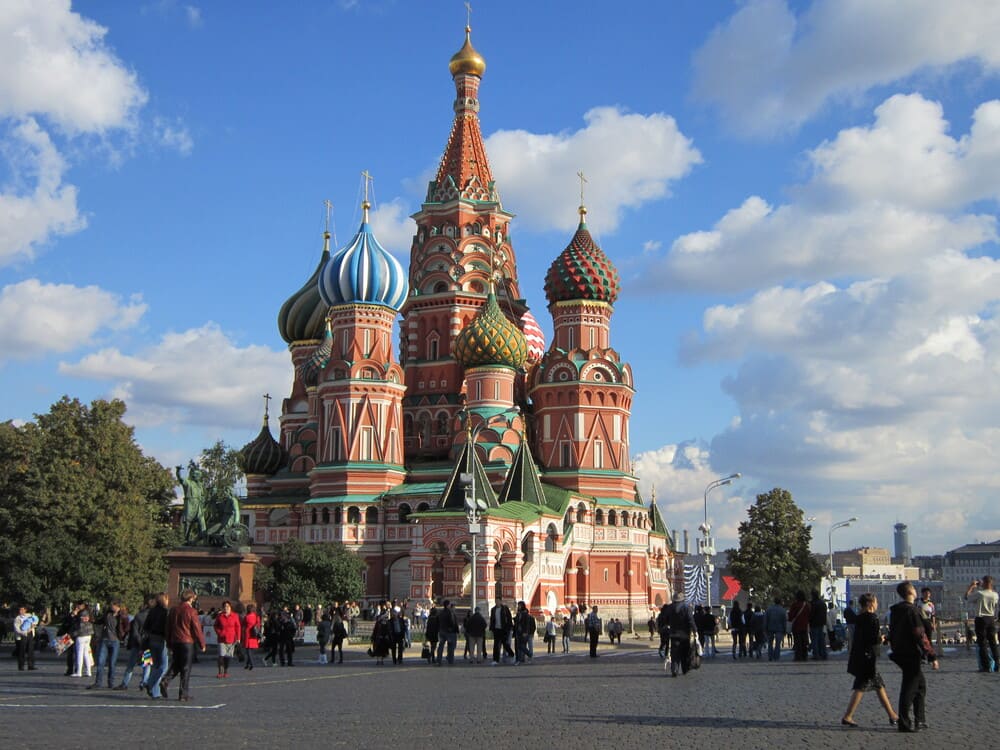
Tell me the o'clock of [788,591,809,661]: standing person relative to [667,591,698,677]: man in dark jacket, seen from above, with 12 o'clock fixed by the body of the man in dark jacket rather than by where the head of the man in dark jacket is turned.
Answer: The standing person is roughly at 1 o'clock from the man in dark jacket.

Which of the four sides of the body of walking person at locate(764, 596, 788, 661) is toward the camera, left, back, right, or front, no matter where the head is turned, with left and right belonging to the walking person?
back

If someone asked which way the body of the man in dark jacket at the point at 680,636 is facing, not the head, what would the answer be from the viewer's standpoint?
away from the camera

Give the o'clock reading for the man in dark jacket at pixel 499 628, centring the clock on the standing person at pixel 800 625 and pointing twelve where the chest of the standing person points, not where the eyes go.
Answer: The man in dark jacket is roughly at 9 o'clock from the standing person.

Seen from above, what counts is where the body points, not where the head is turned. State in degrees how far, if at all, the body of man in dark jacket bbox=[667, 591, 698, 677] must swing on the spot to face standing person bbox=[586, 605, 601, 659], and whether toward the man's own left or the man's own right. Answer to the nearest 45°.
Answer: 0° — they already face them

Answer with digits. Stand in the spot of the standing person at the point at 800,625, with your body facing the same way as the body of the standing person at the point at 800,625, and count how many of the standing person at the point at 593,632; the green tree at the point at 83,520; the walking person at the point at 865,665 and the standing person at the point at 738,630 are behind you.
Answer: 1

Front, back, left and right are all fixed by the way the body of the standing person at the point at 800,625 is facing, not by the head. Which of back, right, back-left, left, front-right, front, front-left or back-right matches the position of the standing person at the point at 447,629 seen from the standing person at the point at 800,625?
left

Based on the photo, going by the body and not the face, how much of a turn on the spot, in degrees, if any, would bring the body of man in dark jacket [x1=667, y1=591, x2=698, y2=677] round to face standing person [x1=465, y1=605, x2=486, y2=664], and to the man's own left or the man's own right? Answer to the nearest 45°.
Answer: approximately 45° to the man's own left

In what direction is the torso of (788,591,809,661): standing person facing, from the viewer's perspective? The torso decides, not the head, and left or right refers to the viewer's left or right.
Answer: facing away from the viewer
